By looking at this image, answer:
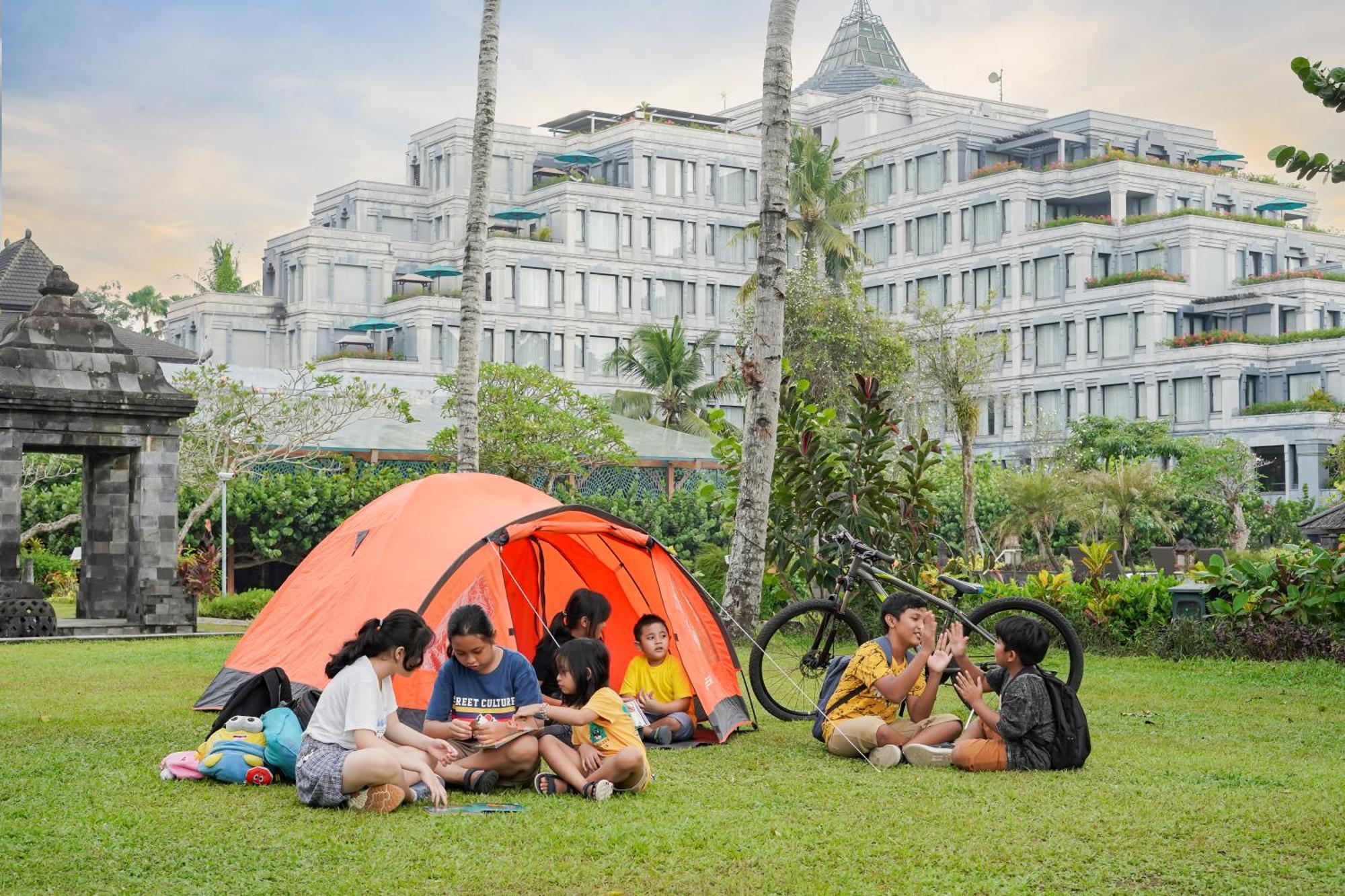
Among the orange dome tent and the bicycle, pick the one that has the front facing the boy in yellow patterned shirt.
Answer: the orange dome tent

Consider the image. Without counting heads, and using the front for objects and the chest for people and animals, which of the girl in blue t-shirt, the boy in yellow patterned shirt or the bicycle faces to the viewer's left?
the bicycle

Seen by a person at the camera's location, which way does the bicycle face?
facing to the left of the viewer

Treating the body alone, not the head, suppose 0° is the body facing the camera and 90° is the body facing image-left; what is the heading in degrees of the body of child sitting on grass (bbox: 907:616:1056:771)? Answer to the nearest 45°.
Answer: approximately 90°

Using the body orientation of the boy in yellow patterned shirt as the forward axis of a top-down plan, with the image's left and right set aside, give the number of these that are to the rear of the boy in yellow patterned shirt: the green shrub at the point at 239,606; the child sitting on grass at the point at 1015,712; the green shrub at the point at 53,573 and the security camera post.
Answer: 3

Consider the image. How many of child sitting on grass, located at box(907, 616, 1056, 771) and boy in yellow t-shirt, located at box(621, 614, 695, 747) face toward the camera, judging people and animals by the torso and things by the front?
1

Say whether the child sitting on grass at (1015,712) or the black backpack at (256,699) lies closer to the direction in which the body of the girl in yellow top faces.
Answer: the black backpack

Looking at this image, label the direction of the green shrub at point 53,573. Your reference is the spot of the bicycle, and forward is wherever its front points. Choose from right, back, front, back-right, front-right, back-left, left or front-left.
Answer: front-right

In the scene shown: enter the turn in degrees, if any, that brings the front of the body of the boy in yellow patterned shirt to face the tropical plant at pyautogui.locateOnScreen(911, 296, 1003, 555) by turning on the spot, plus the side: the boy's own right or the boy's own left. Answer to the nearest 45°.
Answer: approximately 135° to the boy's own left
